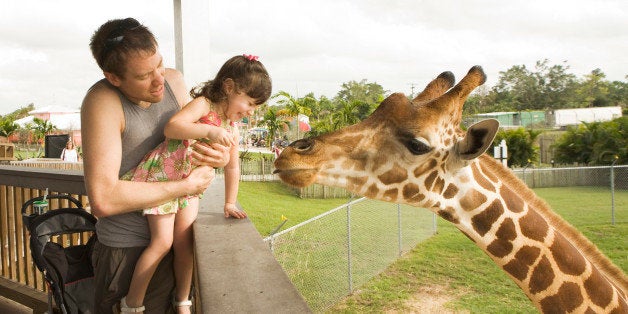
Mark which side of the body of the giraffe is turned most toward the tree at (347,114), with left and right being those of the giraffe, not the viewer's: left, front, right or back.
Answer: right

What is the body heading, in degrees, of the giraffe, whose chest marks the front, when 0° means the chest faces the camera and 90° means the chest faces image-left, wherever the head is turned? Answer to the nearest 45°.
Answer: approximately 90°

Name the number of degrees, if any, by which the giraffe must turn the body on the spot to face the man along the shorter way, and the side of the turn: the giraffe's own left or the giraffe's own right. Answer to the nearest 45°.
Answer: approximately 45° to the giraffe's own left

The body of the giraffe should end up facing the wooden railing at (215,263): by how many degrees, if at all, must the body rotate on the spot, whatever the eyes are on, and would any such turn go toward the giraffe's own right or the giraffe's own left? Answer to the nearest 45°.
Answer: approximately 45° to the giraffe's own left

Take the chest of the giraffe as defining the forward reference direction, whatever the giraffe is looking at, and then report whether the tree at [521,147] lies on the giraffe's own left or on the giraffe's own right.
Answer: on the giraffe's own right
